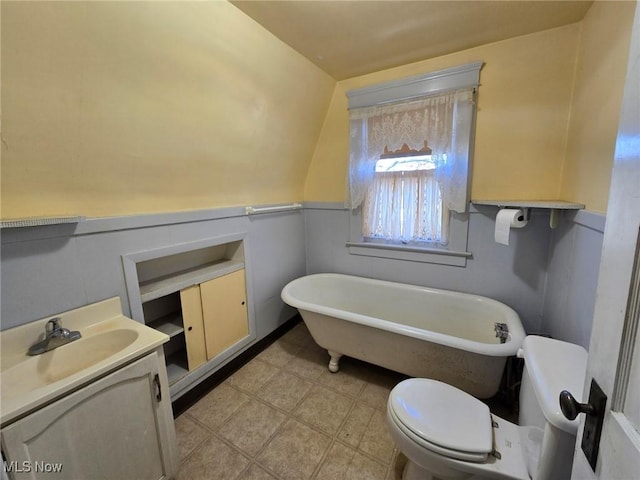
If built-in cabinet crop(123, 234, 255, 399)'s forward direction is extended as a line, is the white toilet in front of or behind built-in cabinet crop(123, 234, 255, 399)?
in front

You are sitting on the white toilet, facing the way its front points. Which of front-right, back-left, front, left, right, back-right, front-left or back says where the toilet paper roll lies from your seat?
right

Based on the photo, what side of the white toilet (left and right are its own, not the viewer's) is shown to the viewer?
left

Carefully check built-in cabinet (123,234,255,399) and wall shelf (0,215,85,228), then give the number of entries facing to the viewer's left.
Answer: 0

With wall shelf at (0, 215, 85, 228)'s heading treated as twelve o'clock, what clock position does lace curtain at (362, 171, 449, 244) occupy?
The lace curtain is roughly at 11 o'clock from the wall shelf.

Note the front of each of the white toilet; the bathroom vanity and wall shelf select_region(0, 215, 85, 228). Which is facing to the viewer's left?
the white toilet

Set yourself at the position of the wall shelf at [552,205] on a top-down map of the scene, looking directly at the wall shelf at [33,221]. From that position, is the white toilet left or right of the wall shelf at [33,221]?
left

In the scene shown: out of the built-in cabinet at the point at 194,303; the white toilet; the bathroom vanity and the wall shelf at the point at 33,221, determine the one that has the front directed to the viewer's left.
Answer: the white toilet

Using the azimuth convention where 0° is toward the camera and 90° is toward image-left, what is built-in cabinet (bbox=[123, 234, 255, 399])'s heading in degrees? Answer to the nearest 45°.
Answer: approximately 315°

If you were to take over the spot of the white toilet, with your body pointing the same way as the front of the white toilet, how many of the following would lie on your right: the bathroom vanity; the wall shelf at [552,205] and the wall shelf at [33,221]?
1
